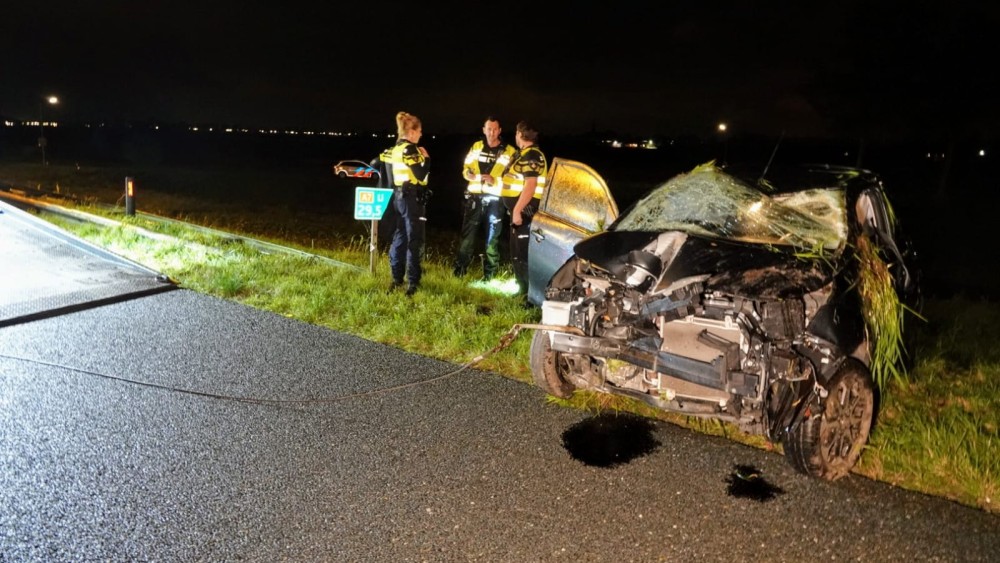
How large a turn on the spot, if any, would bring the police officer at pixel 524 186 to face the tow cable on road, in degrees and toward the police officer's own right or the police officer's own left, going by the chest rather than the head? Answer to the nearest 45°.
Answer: approximately 45° to the police officer's own left

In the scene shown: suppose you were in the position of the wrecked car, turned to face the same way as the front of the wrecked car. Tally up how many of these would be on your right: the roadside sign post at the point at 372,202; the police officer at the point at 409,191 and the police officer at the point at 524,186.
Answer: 3

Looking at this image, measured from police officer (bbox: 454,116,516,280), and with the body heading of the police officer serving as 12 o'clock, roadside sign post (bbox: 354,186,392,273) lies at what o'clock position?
The roadside sign post is roughly at 3 o'clock from the police officer.

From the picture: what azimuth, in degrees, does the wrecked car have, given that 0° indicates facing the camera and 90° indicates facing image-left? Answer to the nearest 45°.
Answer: approximately 45°

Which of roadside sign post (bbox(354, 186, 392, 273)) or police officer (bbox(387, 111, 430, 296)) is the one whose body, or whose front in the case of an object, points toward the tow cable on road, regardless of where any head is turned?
the roadside sign post

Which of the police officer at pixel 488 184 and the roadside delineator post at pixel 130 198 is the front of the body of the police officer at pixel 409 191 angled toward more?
the police officer

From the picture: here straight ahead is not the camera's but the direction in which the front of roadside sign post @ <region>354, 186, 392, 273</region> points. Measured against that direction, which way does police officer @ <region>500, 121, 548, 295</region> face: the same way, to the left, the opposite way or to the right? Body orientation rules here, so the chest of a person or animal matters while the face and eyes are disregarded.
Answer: to the right

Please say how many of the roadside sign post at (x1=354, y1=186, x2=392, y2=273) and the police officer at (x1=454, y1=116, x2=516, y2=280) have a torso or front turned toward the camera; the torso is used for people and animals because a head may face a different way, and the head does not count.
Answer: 2

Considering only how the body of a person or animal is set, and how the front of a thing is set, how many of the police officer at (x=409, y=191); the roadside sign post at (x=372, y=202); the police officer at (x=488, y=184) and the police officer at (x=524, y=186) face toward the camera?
2

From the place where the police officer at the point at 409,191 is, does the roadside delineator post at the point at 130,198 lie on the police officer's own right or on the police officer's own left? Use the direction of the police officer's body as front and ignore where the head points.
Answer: on the police officer's own left

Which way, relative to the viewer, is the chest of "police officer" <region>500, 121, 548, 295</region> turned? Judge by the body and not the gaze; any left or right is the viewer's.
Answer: facing to the left of the viewer

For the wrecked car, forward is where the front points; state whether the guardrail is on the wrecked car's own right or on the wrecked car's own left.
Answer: on the wrecked car's own right

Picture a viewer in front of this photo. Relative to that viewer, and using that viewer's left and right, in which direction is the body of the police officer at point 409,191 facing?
facing away from the viewer and to the right of the viewer

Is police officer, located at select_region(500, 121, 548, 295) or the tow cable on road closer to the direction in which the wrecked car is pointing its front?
the tow cable on road

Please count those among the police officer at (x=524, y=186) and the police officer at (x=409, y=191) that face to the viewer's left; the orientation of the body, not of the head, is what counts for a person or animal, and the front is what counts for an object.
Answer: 1
